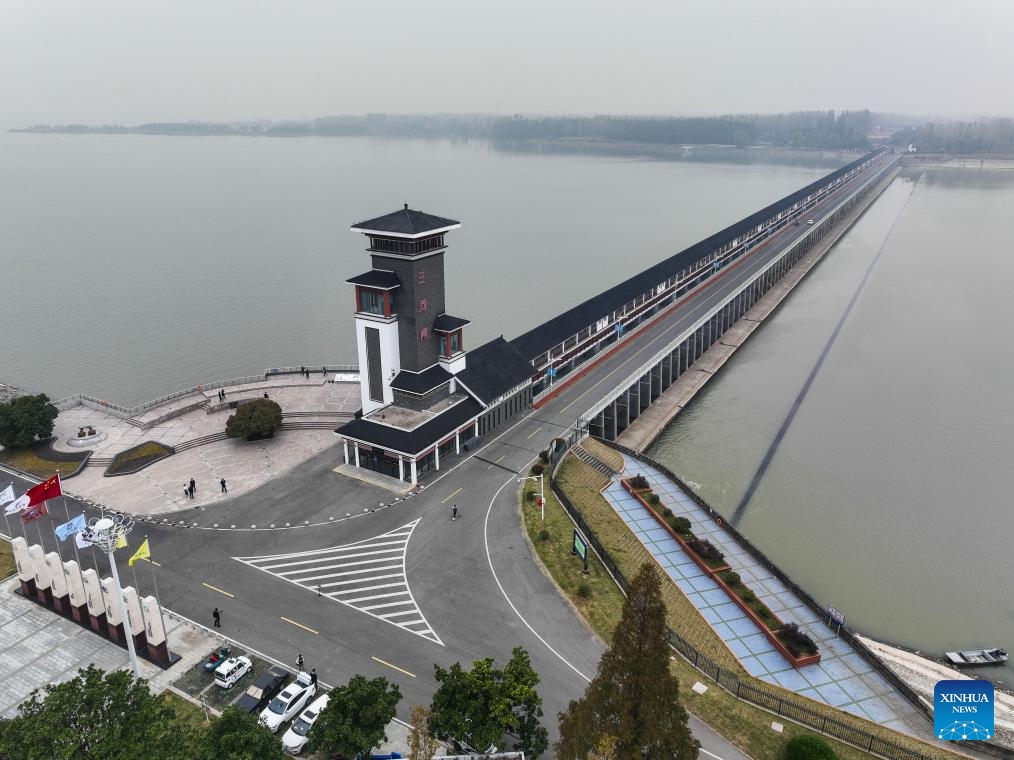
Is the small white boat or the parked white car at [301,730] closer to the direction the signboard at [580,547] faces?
the parked white car

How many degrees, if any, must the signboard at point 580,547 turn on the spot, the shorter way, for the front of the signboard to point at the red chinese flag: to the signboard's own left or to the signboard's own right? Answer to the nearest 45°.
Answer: approximately 45° to the signboard's own right

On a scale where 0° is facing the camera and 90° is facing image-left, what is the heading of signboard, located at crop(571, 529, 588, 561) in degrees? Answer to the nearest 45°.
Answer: approximately 45°
